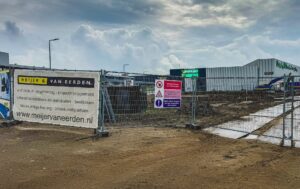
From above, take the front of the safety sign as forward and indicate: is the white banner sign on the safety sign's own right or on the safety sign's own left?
on the safety sign's own right

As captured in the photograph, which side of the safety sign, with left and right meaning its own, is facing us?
front
